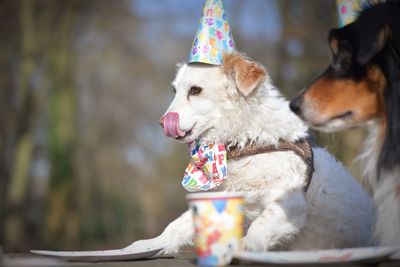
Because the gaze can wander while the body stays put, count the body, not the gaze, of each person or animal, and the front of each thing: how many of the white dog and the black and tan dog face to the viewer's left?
2

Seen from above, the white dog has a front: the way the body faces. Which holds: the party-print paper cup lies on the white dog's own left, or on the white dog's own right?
on the white dog's own left

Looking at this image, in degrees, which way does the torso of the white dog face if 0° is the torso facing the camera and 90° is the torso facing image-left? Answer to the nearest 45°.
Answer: approximately 90°

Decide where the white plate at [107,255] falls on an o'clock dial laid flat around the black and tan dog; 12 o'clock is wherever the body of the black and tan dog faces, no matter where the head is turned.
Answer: The white plate is roughly at 12 o'clock from the black and tan dog.

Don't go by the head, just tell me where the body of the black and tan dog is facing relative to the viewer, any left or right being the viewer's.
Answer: facing to the left of the viewer
